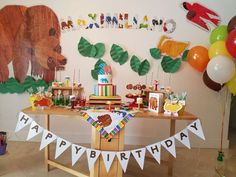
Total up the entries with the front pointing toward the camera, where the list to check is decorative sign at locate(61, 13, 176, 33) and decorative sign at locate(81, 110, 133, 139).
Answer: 2

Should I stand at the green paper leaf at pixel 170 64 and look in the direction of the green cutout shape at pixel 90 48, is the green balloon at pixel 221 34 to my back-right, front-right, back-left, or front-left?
back-left

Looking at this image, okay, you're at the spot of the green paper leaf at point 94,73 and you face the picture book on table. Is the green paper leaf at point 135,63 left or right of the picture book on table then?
left

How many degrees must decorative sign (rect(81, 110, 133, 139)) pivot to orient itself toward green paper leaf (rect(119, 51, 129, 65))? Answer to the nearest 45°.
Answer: approximately 180°

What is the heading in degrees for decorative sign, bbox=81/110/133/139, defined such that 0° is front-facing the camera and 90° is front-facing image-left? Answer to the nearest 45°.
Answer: approximately 0°

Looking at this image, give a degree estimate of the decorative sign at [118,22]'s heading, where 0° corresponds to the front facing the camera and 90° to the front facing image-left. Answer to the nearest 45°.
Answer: approximately 0°

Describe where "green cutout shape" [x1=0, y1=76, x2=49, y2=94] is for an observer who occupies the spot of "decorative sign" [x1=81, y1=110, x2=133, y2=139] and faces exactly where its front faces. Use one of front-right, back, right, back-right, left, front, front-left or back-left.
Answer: back-right

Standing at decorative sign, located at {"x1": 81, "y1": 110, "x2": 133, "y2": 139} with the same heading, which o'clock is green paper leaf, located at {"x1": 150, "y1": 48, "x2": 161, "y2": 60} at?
The green paper leaf is roughly at 7 o'clock from the decorative sign.

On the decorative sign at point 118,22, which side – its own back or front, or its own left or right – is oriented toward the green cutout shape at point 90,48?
right

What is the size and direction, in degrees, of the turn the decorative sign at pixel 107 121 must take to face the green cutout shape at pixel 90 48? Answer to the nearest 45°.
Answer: approximately 180°
